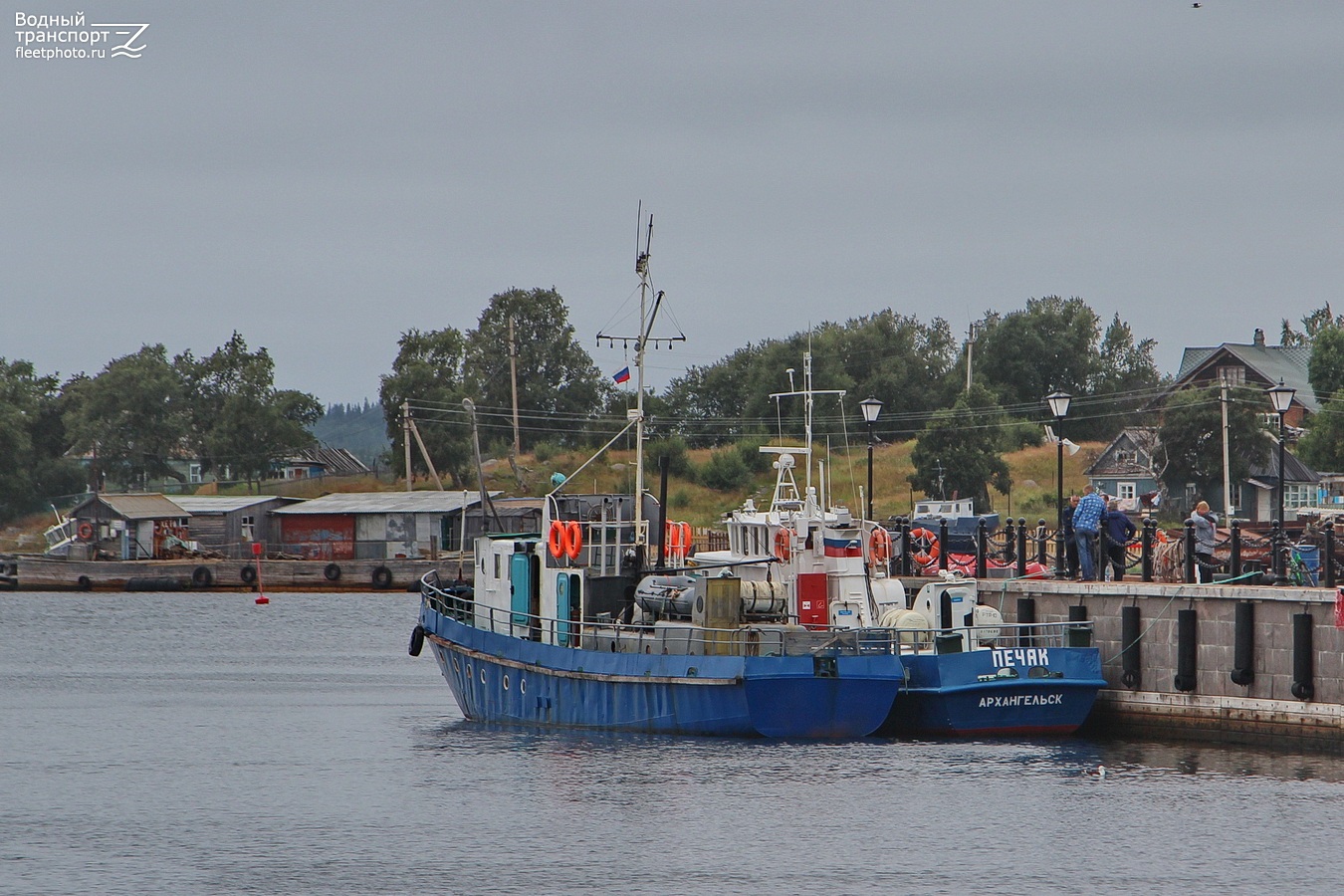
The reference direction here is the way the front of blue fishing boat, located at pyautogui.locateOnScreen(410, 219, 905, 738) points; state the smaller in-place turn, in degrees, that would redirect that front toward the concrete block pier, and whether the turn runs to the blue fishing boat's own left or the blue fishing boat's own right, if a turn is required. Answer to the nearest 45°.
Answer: approximately 135° to the blue fishing boat's own right

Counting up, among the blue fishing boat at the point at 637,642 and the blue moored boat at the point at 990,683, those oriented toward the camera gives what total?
0

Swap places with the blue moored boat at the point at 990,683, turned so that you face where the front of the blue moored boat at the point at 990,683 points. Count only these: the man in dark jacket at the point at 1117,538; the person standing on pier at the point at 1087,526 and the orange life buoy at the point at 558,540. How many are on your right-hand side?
2

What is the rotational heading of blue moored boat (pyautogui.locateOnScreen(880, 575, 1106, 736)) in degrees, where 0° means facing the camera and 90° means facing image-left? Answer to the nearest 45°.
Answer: approximately 135°

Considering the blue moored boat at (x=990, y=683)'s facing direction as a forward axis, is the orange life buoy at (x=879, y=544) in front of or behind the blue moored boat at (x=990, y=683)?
in front

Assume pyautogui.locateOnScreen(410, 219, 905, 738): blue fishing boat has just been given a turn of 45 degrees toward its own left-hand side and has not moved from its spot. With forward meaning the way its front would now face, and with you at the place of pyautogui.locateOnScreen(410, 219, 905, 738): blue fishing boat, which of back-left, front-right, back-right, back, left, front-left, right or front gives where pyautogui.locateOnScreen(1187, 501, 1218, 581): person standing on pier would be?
back

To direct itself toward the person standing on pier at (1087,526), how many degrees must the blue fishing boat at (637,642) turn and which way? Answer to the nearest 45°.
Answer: approximately 135° to its right

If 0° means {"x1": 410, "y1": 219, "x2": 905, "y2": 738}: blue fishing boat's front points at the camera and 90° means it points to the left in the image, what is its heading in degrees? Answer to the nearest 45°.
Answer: approximately 135°
